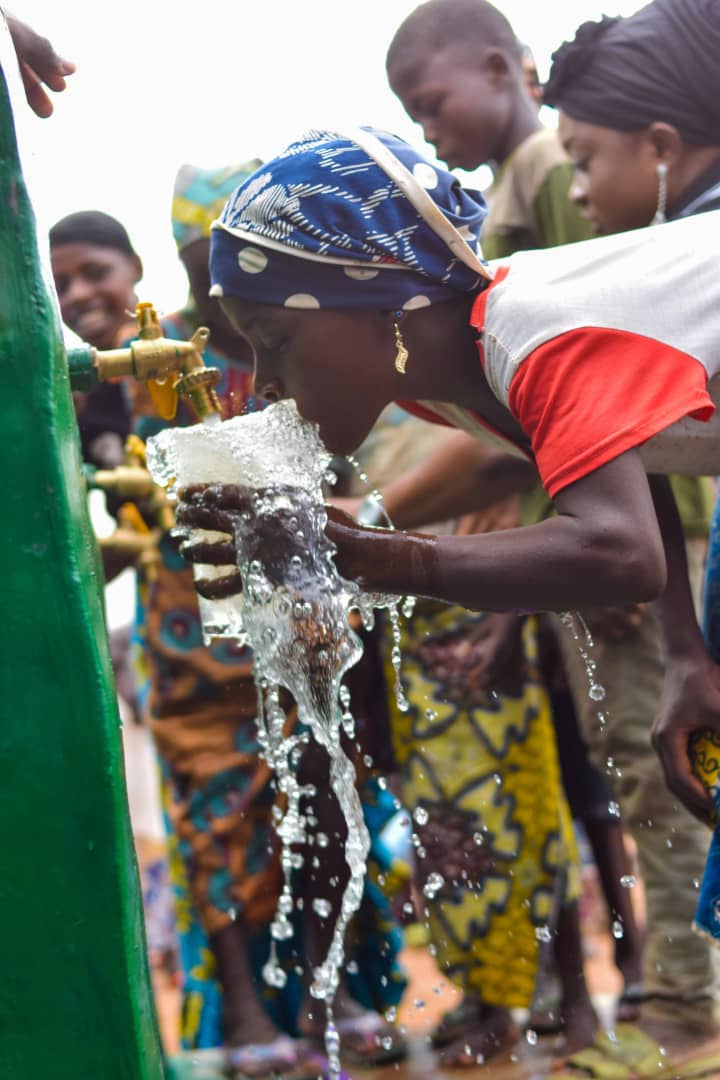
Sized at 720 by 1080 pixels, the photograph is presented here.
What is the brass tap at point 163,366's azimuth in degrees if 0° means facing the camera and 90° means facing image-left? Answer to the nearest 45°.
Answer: approximately 270°
